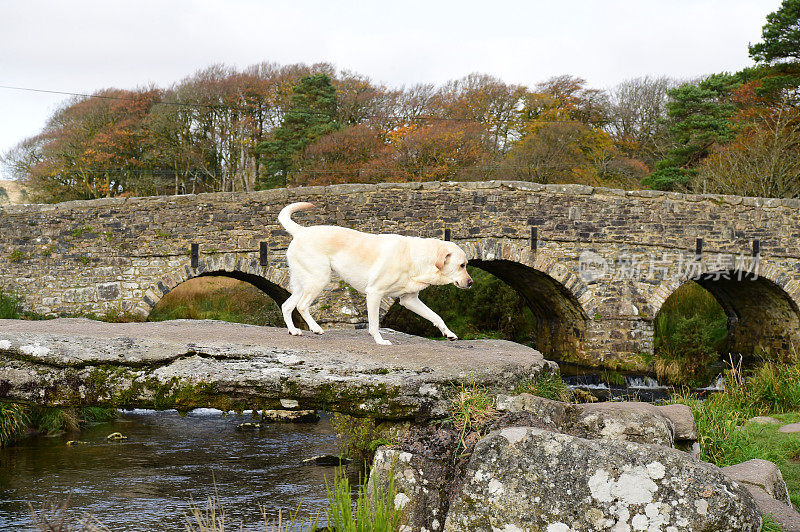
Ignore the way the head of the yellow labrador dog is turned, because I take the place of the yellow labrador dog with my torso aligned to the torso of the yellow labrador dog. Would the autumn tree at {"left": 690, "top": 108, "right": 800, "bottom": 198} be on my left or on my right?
on my left

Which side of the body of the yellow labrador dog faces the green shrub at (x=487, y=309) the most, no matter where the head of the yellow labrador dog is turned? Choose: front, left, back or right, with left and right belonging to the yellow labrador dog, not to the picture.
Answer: left

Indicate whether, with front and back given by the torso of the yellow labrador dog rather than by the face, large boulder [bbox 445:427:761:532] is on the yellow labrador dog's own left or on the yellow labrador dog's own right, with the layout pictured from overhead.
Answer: on the yellow labrador dog's own right

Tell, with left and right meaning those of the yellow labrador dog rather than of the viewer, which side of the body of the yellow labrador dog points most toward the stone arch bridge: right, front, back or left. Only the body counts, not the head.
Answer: left

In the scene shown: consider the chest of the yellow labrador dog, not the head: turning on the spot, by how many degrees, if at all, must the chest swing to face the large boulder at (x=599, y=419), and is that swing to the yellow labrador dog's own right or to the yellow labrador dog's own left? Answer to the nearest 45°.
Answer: approximately 45° to the yellow labrador dog's own right

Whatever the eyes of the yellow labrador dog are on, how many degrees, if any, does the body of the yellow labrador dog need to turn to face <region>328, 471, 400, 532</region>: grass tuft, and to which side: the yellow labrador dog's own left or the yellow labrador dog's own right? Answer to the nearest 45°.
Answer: approximately 90° to the yellow labrador dog's own right

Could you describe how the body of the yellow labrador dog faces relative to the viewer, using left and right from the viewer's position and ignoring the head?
facing to the right of the viewer

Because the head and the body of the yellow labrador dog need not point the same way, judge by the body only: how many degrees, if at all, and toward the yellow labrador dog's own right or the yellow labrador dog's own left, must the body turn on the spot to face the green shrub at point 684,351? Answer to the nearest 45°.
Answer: approximately 45° to the yellow labrador dog's own left

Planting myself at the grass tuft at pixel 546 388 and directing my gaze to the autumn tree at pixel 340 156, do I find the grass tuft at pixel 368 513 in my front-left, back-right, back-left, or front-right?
back-left
